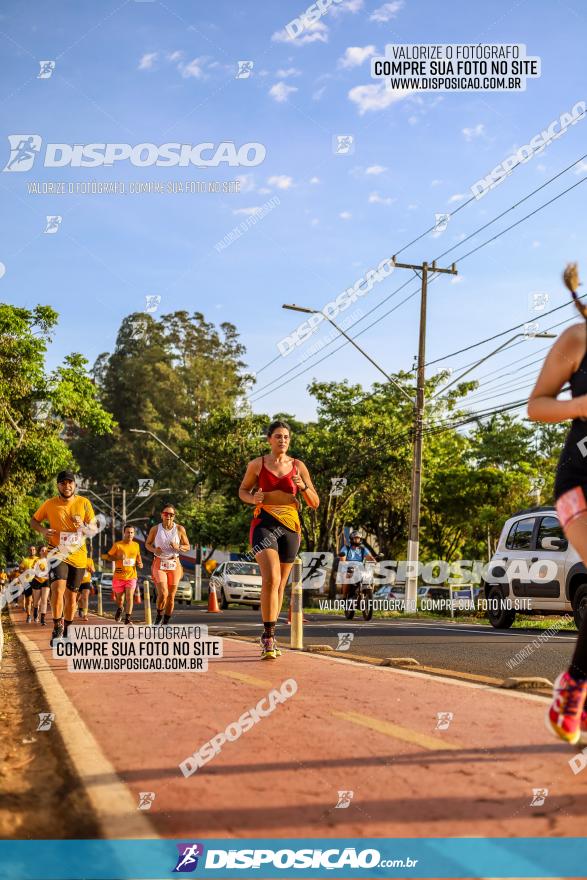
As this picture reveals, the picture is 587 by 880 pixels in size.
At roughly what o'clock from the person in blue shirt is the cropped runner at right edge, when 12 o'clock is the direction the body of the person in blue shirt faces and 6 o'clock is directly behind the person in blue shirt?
The cropped runner at right edge is roughly at 12 o'clock from the person in blue shirt.

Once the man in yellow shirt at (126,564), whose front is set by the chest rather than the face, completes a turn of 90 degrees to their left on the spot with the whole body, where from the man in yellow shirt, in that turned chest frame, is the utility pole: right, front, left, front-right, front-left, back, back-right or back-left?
front-left

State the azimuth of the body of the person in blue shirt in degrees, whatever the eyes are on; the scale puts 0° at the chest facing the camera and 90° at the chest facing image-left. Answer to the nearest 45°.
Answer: approximately 0°

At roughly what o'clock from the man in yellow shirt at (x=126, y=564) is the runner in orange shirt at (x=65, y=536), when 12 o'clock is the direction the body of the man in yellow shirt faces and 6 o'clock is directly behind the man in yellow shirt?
The runner in orange shirt is roughly at 12 o'clock from the man in yellow shirt.

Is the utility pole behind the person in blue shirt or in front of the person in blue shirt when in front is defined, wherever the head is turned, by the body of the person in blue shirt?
behind

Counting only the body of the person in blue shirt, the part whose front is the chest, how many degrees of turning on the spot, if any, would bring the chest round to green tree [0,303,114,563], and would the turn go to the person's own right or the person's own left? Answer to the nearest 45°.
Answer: approximately 135° to the person's own right

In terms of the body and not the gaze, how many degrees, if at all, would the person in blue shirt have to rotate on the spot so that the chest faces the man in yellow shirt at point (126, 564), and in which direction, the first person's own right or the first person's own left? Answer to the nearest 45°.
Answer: approximately 45° to the first person's own right

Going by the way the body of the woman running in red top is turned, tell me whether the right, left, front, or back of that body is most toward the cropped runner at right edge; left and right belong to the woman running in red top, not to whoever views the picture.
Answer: front

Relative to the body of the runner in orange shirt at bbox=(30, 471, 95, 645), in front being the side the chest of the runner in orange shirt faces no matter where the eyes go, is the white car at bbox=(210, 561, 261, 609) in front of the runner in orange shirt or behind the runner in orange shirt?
behind

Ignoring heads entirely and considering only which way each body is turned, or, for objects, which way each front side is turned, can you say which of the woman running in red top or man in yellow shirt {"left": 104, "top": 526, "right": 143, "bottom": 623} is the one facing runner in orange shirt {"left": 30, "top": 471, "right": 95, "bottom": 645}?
the man in yellow shirt

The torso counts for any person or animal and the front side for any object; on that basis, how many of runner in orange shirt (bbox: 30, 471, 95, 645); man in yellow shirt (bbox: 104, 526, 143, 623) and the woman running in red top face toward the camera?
3

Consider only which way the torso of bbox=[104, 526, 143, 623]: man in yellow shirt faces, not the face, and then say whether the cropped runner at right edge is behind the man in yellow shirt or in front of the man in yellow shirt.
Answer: in front
